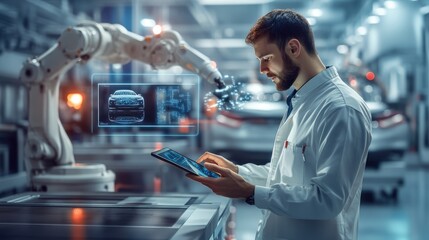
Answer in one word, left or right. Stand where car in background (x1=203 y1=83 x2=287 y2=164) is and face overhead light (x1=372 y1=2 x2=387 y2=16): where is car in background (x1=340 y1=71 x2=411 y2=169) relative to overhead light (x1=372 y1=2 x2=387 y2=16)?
right

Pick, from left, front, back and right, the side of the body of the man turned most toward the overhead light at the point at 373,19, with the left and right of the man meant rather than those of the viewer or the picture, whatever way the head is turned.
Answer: right

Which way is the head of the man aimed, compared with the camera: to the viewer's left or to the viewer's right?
to the viewer's left

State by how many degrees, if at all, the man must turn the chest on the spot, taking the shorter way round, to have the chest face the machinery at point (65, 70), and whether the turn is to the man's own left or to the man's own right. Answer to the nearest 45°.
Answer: approximately 45° to the man's own right

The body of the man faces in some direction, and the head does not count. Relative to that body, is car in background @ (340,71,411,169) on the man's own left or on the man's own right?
on the man's own right

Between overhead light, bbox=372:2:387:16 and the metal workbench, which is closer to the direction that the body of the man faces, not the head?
the metal workbench

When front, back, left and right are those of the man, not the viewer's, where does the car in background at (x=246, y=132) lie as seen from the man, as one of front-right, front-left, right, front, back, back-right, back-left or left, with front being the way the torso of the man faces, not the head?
right

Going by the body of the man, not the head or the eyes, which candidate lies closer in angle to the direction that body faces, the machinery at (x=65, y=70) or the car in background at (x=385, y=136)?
the machinery

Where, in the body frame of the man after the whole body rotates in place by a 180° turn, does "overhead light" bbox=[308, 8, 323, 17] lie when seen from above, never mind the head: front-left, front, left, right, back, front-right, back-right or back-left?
left

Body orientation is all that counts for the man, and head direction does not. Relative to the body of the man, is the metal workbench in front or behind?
in front

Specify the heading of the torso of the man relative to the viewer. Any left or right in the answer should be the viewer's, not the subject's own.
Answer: facing to the left of the viewer

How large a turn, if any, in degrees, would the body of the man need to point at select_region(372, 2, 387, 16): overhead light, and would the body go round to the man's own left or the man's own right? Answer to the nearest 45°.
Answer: approximately 90° to the man's own right

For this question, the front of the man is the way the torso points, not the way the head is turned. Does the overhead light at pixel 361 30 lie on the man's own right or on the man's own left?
on the man's own right
